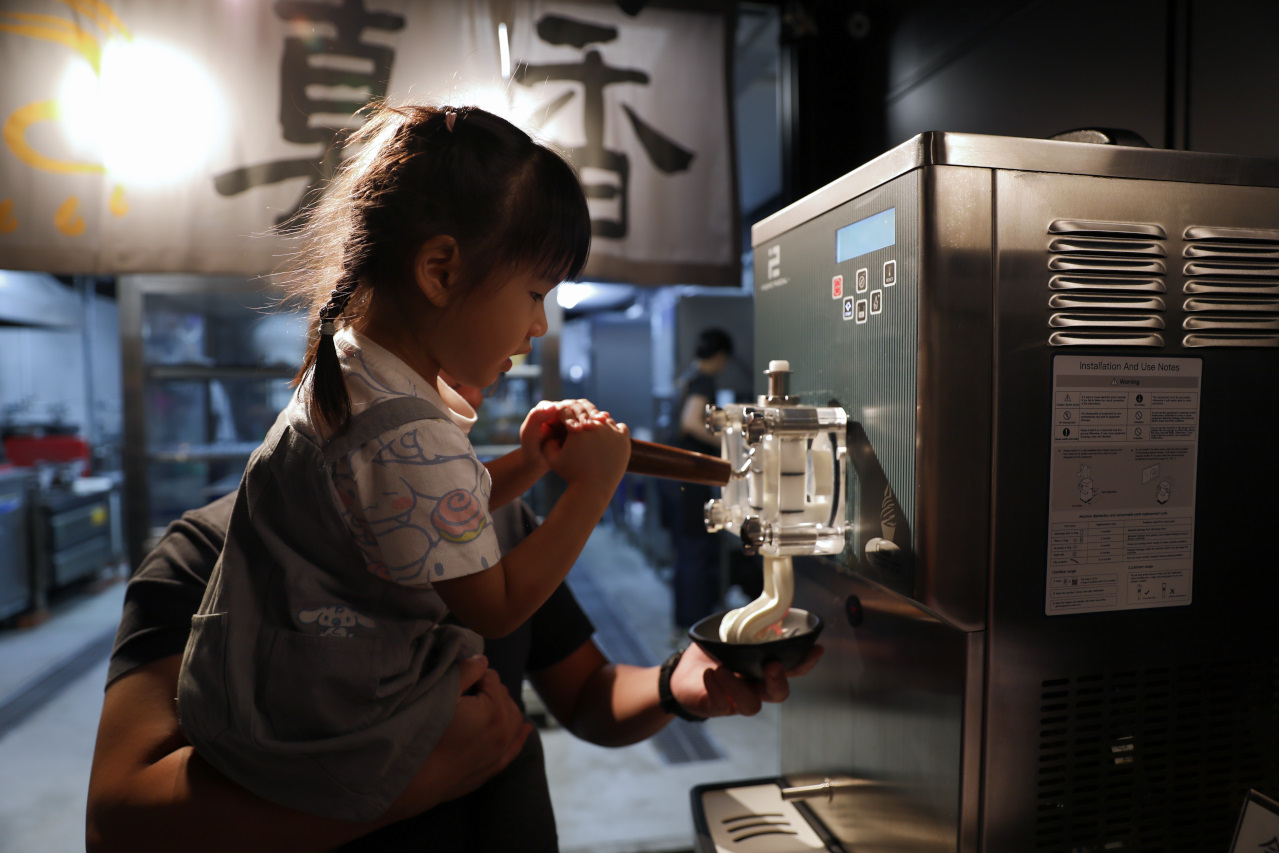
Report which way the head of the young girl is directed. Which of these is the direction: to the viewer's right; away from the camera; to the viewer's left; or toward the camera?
to the viewer's right

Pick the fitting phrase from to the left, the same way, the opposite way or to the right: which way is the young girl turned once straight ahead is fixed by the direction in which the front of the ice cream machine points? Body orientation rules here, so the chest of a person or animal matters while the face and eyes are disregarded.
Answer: the opposite way

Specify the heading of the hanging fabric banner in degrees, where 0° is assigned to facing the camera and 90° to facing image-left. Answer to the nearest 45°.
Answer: approximately 0°

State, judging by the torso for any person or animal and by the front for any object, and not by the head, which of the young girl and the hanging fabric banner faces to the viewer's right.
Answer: the young girl

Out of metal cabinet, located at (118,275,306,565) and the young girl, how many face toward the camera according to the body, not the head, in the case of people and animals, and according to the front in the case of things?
1

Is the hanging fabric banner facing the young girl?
yes

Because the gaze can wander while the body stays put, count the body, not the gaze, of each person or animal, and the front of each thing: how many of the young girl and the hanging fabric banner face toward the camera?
1

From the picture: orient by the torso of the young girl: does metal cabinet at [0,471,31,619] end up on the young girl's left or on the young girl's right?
on the young girl's left

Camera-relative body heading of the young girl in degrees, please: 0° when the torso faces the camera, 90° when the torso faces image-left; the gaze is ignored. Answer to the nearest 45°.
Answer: approximately 270°

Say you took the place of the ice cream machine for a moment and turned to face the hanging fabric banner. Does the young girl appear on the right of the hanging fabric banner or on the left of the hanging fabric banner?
left

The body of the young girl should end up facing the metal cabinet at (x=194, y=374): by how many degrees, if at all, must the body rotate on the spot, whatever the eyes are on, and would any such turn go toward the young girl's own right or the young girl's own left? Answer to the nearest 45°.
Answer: approximately 90° to the young girl's own left

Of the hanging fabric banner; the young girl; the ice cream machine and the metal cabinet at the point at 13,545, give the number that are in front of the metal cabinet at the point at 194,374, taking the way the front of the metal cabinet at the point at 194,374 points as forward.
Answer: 3

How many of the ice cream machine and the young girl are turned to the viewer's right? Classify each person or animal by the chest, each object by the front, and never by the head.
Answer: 1
